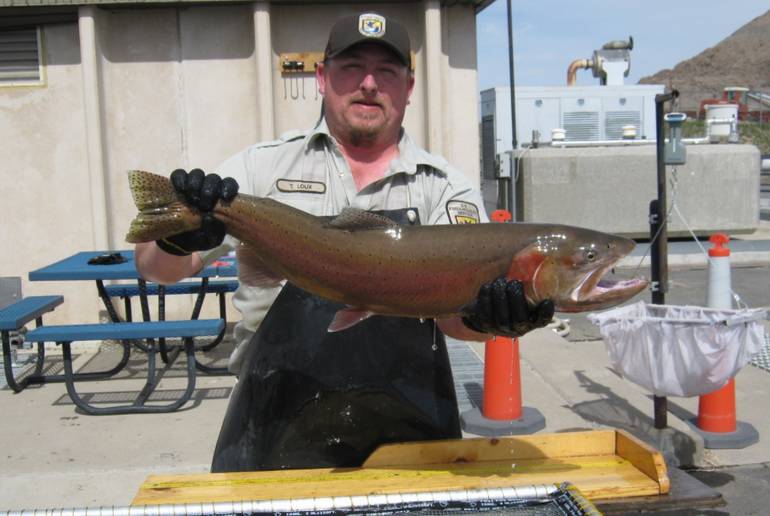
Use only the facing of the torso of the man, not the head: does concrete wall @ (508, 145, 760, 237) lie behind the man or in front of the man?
behind

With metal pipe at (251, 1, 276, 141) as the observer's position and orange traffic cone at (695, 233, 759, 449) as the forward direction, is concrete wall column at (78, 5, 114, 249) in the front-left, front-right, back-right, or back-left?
back-right

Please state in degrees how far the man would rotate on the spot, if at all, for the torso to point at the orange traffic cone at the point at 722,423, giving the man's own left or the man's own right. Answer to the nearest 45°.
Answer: approximately 135° to the man's own left

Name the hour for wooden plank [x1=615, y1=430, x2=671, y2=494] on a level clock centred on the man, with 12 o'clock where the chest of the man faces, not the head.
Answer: The wooden plank is roughly at 10 o'clock from the man.

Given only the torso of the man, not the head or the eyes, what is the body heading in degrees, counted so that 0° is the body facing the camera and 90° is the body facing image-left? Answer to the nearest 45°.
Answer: approximately 0°

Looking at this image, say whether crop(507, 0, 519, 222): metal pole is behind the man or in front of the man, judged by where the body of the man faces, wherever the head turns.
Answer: behind

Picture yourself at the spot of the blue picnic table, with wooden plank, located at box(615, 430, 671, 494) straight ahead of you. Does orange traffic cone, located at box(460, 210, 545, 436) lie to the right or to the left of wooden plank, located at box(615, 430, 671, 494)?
left

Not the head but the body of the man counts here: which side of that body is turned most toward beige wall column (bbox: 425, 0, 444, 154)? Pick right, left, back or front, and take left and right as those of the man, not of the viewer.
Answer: back

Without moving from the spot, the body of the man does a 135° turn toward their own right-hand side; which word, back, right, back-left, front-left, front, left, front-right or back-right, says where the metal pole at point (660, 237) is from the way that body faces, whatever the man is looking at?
right

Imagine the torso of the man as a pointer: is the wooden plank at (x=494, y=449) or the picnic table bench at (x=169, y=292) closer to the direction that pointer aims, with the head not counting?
the wooden plank

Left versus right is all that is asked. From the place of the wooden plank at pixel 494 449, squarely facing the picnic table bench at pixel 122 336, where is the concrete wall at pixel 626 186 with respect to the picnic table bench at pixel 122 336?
right

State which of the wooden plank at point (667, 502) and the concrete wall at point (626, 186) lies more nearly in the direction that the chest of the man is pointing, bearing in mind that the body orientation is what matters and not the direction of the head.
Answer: the wooden plank

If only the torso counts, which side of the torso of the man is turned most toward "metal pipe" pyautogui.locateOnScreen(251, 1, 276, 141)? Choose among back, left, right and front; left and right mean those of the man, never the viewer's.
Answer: back

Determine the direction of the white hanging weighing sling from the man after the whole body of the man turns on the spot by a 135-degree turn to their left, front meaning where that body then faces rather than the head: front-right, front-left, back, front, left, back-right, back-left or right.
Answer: front

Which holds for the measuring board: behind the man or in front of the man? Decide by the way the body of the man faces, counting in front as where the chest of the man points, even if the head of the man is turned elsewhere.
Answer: in front

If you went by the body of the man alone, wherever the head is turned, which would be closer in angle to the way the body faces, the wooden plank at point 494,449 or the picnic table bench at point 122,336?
the wooden plank
